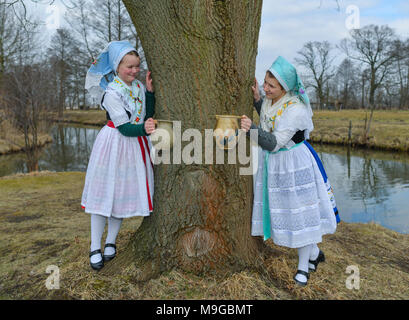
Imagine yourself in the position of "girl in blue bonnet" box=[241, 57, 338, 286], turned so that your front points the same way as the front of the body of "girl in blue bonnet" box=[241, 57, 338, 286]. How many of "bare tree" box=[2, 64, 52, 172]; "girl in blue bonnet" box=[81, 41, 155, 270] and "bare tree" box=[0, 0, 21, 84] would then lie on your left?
0

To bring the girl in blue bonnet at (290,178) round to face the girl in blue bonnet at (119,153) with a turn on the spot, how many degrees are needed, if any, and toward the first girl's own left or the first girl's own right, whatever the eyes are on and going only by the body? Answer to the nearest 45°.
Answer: approximately 45° to the first girl's own right

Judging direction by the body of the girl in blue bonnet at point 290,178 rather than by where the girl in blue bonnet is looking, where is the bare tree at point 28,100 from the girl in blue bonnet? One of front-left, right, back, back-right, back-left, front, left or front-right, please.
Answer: right

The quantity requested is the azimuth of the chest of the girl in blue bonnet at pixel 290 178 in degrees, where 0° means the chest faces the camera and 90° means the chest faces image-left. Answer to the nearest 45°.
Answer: approximately 45°

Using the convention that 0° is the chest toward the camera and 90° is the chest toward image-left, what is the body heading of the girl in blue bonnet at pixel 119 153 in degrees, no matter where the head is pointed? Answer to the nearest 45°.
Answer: approximately 315°

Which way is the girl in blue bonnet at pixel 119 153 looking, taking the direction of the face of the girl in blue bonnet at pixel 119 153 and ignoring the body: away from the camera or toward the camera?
toward the camera

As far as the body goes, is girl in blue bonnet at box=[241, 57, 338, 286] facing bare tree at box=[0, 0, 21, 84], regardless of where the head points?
no

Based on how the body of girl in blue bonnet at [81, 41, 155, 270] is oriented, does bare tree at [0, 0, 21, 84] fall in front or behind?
behind

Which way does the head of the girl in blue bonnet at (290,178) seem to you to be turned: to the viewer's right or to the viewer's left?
to the viewer's left

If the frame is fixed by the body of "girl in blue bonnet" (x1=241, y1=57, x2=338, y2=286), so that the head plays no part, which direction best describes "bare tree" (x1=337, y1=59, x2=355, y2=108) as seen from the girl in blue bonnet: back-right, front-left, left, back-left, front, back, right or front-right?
back-right

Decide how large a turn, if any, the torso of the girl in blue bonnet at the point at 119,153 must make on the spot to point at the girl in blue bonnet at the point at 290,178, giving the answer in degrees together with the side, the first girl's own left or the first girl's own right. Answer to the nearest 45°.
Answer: approximately 45° to the first girl's own left

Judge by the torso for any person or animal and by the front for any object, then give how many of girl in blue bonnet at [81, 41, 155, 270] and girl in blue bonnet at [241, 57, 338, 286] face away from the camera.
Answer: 0

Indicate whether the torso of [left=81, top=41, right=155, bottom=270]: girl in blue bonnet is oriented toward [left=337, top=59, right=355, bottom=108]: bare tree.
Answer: no

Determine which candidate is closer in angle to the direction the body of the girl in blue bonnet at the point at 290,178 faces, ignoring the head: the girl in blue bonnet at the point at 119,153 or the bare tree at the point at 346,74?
the girl in blue bonnet
